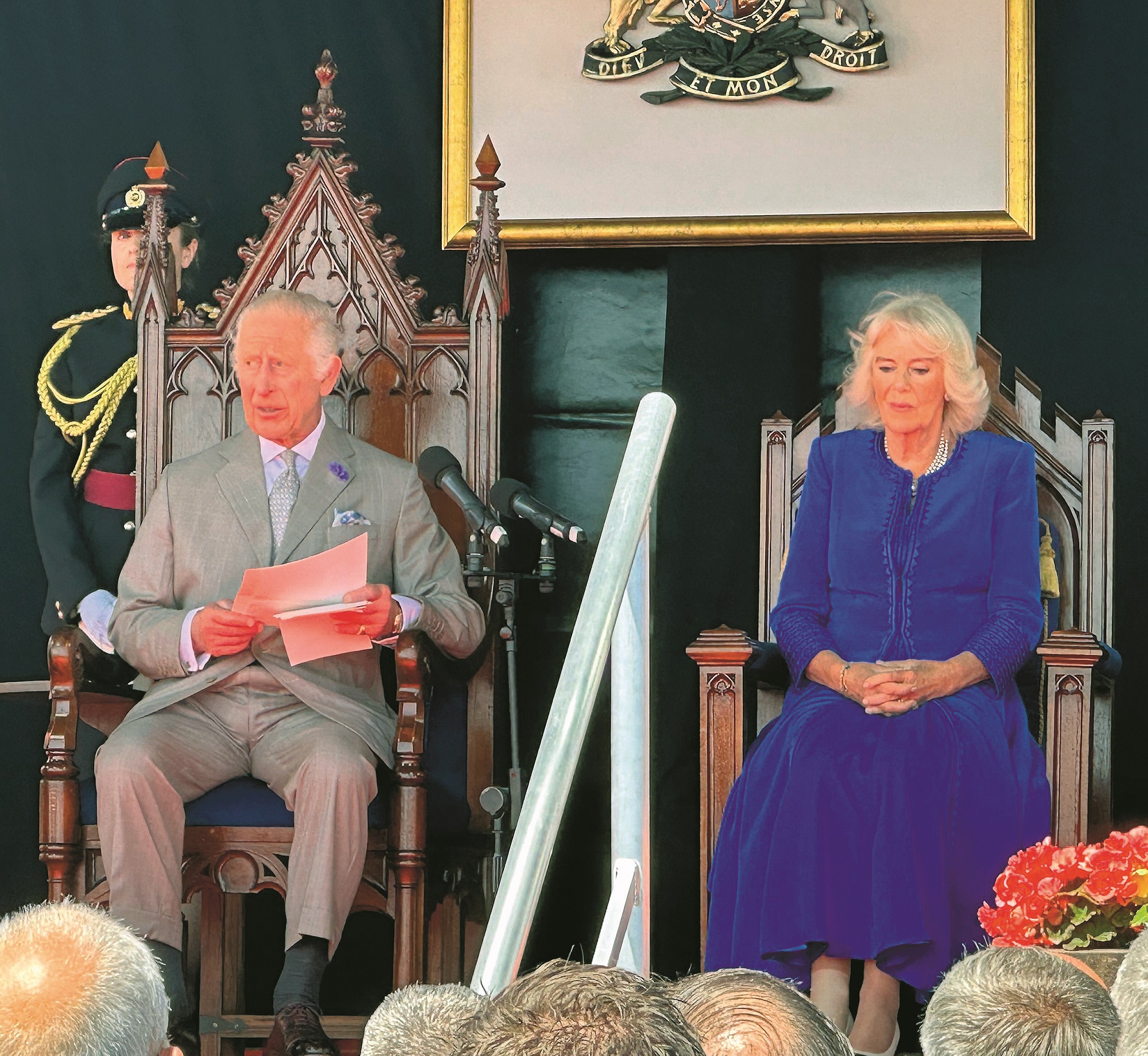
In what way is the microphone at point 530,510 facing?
to the viewer's left

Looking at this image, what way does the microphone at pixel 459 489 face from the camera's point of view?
to the viewer's left

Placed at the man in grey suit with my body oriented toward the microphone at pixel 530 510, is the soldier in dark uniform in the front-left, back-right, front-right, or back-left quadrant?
back-left

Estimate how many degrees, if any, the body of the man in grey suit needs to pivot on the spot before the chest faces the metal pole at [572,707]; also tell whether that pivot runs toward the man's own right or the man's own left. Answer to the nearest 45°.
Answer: approximately 90° to the man's own left

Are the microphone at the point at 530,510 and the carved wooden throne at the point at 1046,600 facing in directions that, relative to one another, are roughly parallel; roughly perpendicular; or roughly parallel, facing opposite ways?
roughly perpendicular

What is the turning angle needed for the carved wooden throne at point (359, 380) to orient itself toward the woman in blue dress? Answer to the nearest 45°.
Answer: approximately 45° to its left

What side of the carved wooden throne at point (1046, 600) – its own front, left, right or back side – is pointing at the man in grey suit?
right

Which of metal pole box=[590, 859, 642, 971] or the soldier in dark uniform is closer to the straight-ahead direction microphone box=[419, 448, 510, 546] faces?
the soldier in dark uniform

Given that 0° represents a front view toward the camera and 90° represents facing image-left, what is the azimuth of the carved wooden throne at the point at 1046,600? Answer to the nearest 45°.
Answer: approximately 0°
